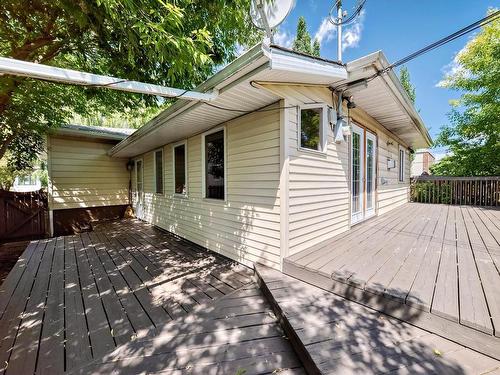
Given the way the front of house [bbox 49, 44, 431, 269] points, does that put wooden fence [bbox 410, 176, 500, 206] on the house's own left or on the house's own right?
on the house's own left

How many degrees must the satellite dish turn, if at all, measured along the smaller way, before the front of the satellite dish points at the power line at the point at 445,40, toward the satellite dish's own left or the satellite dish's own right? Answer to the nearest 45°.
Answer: approximately 135° to the satellite dish's own left

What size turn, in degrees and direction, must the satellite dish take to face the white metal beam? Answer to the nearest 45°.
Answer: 0° — it already faces it

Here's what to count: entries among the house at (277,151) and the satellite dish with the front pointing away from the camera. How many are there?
0

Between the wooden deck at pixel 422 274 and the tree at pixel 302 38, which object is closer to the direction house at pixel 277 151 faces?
the wooden deck

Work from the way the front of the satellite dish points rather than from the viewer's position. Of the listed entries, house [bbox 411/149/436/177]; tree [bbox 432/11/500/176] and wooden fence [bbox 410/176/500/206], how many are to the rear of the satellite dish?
3

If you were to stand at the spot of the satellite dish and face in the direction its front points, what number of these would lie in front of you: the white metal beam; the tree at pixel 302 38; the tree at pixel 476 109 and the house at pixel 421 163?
1

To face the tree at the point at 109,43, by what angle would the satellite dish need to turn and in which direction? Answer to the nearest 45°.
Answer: approximately 45° to its right

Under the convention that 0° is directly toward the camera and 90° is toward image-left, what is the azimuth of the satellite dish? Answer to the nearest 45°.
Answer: approximately 45°

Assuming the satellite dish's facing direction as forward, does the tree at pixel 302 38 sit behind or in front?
behind
